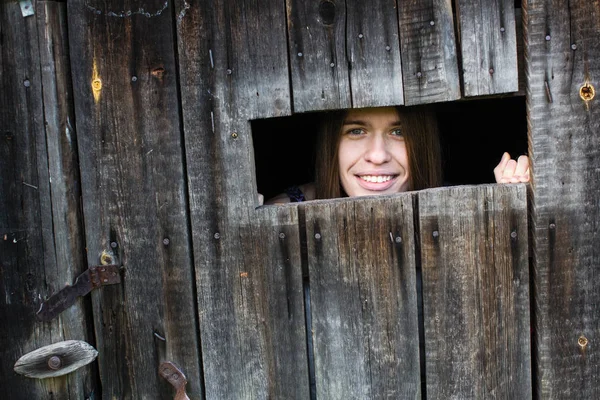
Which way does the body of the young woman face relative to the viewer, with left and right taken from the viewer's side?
facing the viewer
